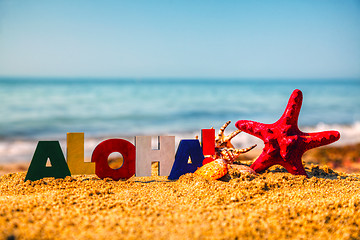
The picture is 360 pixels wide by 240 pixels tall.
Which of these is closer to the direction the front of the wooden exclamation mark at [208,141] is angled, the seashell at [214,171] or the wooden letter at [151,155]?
the seashell

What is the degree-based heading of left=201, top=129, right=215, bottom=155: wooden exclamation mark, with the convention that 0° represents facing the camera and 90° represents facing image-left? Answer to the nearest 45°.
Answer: approximately 0°

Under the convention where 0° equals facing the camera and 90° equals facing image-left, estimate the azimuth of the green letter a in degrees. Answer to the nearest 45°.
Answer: approximately 0°

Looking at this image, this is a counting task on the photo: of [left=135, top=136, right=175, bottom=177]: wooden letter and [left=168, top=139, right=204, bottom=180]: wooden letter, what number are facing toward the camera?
2

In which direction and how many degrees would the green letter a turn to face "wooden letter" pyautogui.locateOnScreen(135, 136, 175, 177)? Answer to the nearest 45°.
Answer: approximately 90° to its left

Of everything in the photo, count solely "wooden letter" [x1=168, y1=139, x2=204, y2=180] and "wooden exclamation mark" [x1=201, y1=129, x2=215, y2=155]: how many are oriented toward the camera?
2
